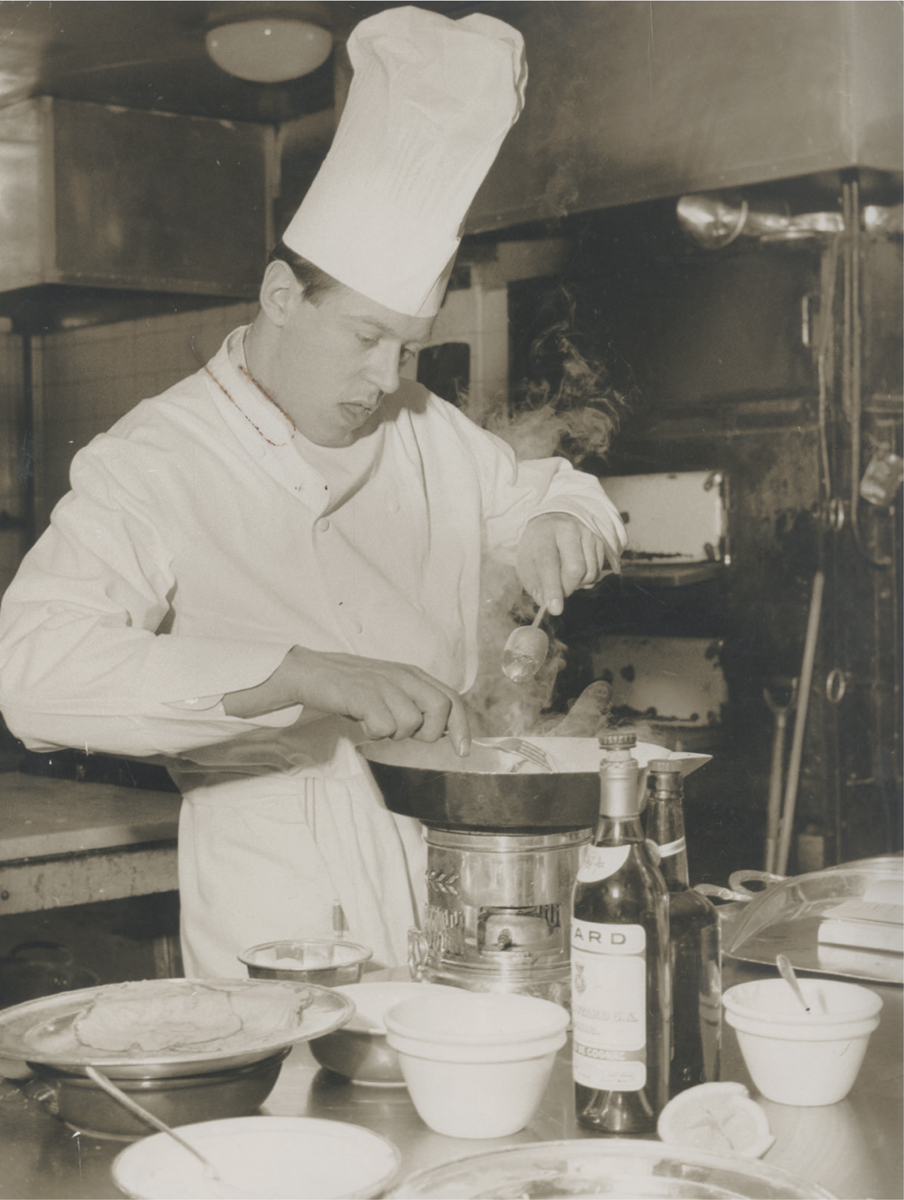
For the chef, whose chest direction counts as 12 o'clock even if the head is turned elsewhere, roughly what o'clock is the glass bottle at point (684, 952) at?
The glass bottle is roughly at 1 o'clock from the chef.

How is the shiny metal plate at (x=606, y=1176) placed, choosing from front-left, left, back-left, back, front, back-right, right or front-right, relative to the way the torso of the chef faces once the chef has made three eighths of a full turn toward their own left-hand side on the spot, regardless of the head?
back

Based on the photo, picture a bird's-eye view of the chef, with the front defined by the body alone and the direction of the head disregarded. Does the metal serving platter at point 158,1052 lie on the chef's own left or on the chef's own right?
on the chef's own right

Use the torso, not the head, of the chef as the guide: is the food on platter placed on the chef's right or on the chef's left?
on the chef's right

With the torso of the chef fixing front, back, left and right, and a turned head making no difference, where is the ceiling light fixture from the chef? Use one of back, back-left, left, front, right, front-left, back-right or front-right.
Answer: back-left

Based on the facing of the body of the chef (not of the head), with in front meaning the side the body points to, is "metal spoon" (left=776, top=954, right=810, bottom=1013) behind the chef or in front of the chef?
in front

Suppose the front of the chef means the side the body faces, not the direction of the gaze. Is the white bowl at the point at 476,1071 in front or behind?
in front

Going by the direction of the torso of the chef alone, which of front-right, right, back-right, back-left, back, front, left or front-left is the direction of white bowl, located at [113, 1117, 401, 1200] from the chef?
front-right

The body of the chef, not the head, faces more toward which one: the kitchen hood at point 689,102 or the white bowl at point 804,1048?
the white bowl

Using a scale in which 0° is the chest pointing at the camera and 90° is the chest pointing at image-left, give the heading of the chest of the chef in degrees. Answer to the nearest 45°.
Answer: approximately 315°

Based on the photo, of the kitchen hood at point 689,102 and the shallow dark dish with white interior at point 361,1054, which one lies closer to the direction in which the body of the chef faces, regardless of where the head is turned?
the shallow dark dish with white interior

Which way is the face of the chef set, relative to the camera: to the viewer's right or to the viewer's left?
to the viewer's right

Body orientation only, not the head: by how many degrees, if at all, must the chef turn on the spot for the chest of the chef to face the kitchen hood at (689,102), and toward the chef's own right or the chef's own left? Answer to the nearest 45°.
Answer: approximately 90° to the chef's own left

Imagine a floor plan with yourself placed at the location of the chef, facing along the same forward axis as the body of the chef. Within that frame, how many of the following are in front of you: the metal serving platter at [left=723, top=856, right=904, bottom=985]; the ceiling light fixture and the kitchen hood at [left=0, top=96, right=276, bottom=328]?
1

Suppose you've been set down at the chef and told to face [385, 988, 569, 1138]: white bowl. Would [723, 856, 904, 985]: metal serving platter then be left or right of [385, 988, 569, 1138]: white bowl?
left
